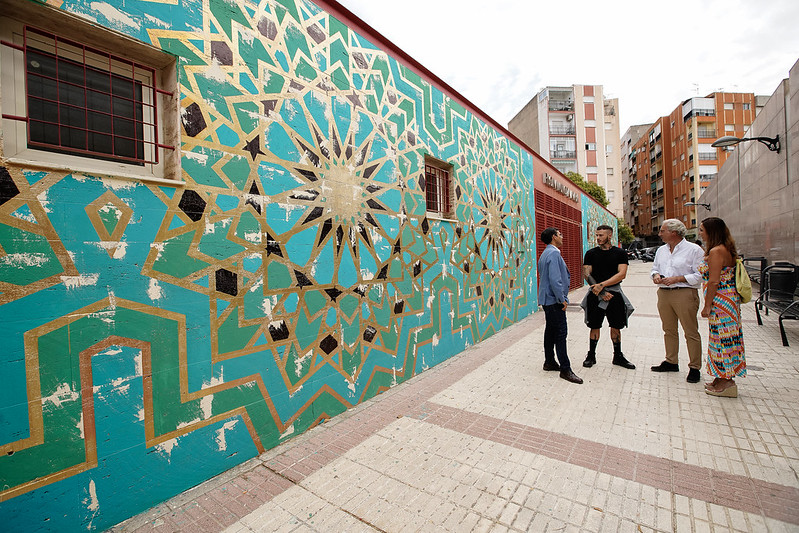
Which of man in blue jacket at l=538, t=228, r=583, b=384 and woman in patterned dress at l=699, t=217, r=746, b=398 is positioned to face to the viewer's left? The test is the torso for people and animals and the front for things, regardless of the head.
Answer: the woman in patterned dress

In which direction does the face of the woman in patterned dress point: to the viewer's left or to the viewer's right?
to the viewer's left

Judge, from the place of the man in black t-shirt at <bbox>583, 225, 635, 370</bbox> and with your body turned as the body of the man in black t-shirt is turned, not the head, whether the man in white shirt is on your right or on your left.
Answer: on your left

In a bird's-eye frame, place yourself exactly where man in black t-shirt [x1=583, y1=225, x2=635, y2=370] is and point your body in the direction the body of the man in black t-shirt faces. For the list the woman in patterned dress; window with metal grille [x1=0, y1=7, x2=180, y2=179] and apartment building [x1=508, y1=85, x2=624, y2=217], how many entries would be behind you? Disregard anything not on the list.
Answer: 1

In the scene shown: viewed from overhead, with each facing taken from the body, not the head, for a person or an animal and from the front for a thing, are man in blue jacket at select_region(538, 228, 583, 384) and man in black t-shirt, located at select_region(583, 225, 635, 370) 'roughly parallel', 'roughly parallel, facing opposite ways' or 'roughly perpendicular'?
roughly perpendicular

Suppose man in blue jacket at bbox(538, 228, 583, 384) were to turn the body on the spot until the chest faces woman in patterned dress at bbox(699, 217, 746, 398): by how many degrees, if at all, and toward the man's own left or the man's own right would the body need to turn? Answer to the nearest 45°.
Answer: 0° — they already face them

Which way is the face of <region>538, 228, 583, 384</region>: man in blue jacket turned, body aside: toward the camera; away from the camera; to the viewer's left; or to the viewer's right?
to the viewer's right

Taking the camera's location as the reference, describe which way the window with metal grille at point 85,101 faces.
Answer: facing the viewer and to the right of the viewer

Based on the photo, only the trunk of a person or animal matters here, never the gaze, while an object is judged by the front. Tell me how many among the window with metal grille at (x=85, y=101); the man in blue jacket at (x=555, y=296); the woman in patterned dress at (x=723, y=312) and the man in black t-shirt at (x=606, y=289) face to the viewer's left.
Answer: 1

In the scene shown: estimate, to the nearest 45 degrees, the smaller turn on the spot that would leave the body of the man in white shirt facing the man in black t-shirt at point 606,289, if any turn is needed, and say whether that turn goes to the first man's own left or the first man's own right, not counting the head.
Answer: approximately 45° to the first man's own right

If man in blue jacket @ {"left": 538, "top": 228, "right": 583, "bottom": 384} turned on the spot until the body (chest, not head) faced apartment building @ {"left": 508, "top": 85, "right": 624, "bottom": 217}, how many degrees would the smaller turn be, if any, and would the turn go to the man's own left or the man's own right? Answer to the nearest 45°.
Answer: approximately 90° to the man's own left

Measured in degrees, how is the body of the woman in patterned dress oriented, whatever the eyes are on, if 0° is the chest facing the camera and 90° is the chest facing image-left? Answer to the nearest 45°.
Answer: approximately 90°

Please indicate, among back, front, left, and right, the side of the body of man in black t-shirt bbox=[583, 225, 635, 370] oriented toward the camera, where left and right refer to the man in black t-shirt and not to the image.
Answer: front

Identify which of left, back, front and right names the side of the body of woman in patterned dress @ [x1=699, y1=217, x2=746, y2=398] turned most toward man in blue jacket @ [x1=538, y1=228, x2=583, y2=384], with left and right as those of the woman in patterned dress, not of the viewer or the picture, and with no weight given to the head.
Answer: front

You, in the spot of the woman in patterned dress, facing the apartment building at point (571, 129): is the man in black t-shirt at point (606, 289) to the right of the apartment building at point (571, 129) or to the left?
left

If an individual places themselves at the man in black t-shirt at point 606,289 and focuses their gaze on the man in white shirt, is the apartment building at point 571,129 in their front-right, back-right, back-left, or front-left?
back-left

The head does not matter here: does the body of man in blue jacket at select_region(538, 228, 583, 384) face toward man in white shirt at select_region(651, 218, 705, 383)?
yes

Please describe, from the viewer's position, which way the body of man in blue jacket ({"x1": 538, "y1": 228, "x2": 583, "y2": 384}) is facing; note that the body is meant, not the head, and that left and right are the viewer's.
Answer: facing to the right of the viewer

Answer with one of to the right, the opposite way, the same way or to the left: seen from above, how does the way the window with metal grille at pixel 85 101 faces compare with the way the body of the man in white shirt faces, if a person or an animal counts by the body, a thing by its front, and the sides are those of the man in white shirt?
the opposite way
